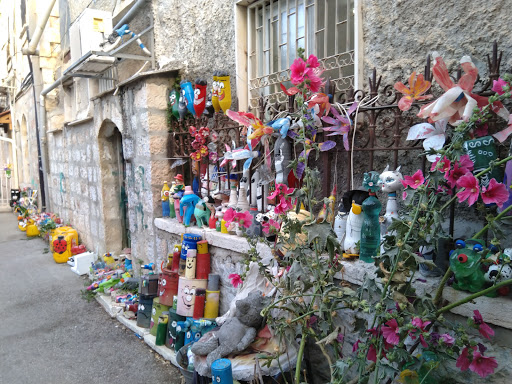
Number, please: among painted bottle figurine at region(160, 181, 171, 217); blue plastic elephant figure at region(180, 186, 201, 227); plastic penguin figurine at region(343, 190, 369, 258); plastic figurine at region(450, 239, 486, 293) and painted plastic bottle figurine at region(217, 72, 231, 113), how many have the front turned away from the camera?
0

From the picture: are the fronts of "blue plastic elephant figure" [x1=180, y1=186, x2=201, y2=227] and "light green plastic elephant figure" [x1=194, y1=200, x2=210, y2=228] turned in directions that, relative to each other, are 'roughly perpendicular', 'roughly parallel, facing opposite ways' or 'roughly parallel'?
roughly parallel

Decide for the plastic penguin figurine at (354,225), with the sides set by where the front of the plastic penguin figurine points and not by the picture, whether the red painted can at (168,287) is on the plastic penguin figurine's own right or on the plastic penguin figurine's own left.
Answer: on the plastic penguin figurine's own right

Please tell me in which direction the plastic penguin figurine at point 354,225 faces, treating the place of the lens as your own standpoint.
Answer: facing the viewer and to the left of the viewer

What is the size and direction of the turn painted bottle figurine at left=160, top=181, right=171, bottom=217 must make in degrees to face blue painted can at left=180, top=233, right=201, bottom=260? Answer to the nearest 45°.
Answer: approximately 45° to its left

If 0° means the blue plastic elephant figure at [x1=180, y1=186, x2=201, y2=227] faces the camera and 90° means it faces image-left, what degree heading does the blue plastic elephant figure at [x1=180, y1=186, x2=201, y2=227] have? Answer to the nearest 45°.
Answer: approximately 45°

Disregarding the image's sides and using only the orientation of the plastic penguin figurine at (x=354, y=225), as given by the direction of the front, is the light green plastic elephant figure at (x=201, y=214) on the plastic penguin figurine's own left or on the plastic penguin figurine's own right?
on the plastic penguin figurine's own right

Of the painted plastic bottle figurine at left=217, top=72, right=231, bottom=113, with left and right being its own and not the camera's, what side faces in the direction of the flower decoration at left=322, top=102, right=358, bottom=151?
left

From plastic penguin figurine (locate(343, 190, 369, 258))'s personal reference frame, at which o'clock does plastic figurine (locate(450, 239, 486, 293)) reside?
plastic figurine (locate(450, 239, 486, 293)) is roughly at 9 o'clock from plastic penguin figurine (locate(343, 190, 369, 258)).

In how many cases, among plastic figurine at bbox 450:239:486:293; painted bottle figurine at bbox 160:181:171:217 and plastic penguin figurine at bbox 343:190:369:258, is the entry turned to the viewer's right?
0

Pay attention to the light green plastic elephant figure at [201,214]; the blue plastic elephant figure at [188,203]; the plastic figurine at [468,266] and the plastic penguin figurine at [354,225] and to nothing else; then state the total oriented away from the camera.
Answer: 0
